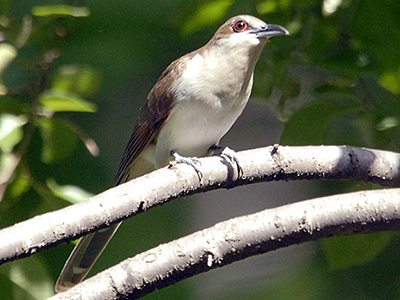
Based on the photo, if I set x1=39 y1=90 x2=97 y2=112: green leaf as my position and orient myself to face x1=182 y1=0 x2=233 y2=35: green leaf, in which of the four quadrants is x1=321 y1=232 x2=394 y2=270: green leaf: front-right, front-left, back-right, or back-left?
front-right

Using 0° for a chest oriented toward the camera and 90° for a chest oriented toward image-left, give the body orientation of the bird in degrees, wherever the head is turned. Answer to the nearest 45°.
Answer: approximately 315°

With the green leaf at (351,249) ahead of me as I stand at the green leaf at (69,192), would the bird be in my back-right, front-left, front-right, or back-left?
front-right

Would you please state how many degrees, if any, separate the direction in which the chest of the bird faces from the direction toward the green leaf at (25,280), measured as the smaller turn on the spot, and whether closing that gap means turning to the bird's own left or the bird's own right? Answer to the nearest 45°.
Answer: approximately 90° to the bird's own right
